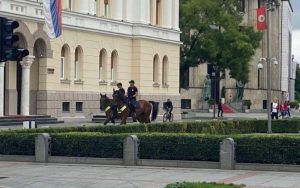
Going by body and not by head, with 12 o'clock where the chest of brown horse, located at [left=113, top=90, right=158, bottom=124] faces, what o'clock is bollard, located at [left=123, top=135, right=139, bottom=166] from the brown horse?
The bollard is roughly at 9 o'clock from the brown horse.

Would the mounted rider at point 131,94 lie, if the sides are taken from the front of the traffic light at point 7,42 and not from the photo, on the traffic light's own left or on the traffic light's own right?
on the traffic light's own left

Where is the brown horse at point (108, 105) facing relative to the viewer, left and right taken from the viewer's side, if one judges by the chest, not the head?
facing to the left of the viewer

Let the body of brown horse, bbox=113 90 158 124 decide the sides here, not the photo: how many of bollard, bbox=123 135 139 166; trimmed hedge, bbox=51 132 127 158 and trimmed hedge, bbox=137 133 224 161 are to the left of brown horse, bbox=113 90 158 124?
3

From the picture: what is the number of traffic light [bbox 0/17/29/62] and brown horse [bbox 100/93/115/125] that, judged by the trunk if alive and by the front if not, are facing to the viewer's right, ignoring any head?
1

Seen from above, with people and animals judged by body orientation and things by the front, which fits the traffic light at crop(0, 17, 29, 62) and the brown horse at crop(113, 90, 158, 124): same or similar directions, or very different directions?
very different directions

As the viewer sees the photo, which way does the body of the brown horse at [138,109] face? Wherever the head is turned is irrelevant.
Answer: to the viewer's left

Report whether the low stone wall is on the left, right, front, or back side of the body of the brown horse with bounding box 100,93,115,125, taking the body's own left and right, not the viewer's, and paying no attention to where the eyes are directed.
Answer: left

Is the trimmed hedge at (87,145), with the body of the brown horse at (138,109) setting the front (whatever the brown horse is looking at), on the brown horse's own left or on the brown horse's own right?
on the brown horse's own left
